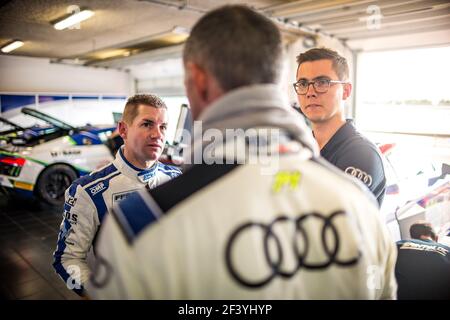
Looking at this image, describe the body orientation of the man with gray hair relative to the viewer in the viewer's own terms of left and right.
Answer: facing away from the viewer and to the left of the viewer

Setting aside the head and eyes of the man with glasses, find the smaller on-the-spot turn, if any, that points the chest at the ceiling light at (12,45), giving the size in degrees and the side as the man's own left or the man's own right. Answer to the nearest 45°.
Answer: approximately 90° to the man's own right

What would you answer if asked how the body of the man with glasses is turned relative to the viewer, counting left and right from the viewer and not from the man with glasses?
facing the viewer and to the left of the viewer

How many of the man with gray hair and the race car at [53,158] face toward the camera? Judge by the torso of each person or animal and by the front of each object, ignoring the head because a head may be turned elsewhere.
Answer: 0

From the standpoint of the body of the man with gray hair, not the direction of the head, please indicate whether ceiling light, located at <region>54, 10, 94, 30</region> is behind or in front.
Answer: in front

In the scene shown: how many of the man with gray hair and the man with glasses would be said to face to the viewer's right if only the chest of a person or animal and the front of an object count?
0

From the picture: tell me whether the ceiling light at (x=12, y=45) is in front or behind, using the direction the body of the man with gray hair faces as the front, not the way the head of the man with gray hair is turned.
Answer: in front

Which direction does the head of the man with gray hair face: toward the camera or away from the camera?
away from the camera

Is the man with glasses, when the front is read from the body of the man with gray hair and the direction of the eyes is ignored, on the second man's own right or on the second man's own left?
on the second man's own right

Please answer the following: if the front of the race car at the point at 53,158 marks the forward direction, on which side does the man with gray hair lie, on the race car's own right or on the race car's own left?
on the race car's own right

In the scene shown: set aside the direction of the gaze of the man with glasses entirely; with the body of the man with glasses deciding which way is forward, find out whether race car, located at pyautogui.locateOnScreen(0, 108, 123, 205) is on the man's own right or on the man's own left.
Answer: on the man's own right
